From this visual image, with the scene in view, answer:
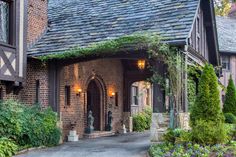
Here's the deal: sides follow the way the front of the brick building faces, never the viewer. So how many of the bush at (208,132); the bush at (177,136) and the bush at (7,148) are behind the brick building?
0

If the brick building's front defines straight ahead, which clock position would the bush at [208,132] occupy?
The bush is roughly at 11 o'clock from the brick building.

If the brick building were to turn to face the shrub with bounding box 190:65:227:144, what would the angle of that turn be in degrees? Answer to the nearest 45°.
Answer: approximately 45° to its left

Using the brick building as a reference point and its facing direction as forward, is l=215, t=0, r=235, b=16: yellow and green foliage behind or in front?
behind

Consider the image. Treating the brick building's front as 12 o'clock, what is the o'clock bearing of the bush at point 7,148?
The bush is roughly at 1 o'clock from the brick building.

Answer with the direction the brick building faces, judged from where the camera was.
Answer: facing the viewer

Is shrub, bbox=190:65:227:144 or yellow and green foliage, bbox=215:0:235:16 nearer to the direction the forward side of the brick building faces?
the shrub

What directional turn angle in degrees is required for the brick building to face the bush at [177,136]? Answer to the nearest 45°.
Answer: approximately 45° to its left

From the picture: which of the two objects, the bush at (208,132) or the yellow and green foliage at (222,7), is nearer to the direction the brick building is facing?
the bush

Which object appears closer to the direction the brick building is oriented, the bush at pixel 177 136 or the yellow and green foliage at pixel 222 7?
the bush
